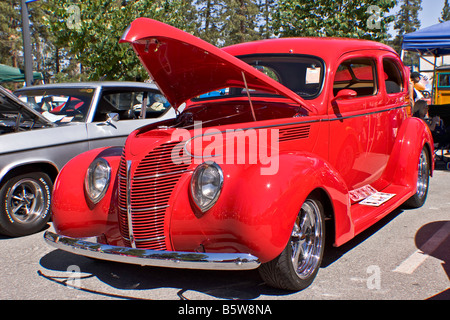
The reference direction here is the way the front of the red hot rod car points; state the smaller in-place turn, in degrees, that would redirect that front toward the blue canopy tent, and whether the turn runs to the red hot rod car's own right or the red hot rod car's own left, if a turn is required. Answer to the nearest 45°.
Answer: approximately 180°

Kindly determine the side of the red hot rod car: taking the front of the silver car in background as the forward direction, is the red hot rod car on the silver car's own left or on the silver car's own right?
on the silver car's own left

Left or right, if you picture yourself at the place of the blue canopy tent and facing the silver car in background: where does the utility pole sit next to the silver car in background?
right

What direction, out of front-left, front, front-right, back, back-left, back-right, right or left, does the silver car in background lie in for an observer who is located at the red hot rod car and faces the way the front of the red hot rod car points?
right

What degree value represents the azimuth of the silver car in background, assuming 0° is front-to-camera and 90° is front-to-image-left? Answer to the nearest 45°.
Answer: approximately 45°

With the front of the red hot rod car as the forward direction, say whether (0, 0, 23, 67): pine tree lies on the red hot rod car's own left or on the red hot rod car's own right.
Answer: on the red hot rod car's own right

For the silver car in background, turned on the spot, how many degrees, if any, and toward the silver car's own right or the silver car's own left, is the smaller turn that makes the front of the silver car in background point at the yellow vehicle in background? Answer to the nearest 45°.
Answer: approximately 180°

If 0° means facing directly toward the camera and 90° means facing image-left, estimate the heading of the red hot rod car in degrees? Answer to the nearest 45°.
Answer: approximately 45°

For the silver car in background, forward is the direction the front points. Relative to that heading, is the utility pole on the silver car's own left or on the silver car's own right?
on the silver car's own right

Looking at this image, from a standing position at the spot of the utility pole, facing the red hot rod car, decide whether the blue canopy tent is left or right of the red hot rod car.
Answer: left

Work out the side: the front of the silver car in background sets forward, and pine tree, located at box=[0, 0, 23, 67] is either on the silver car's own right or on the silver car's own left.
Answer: on the silver car's own right

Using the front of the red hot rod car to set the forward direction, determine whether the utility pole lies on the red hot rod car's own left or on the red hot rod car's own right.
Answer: on the red hot rod car's own right
